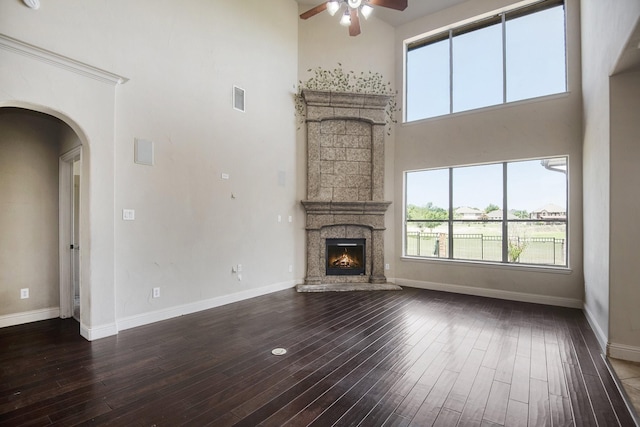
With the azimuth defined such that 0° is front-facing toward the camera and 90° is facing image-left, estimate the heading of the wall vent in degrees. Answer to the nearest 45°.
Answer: approximately 315°

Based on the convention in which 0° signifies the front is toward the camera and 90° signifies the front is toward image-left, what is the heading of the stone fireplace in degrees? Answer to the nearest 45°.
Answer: approximately 0°

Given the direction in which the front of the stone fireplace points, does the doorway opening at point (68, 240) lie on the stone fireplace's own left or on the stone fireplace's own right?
on the stone fireplace's own right

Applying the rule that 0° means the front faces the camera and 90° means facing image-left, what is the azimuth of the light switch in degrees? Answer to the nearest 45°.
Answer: approximately 0°

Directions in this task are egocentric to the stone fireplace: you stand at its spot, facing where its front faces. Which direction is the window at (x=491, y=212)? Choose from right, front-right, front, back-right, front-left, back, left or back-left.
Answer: left

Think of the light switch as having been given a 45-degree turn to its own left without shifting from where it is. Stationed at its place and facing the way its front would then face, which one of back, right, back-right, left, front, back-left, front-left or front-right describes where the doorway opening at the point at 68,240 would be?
back

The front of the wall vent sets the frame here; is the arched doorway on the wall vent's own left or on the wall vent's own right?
on the wall vent's own right

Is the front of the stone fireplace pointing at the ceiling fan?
yes

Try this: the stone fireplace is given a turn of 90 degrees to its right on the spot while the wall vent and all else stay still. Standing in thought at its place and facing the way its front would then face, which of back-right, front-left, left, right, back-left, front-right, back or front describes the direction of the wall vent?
front-left
